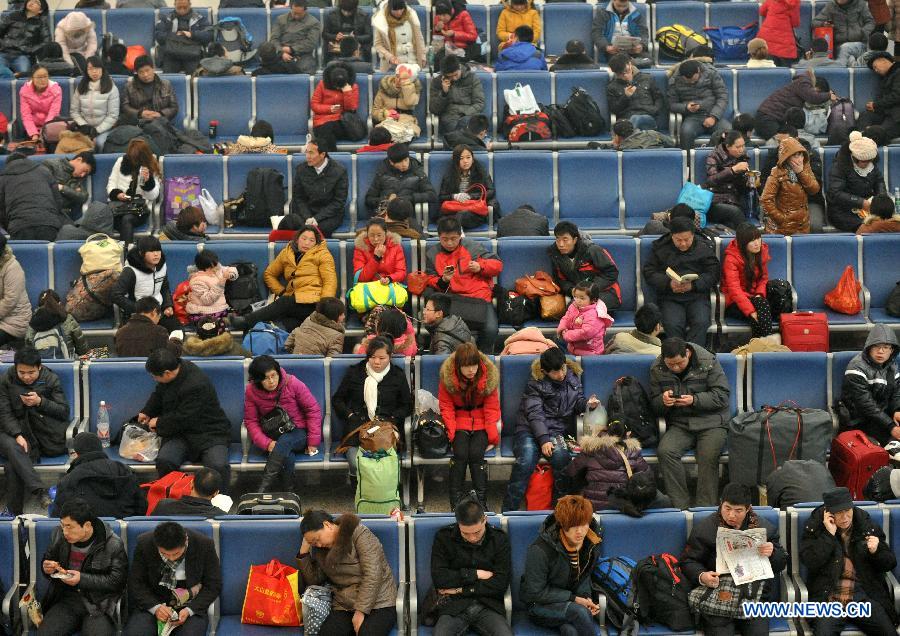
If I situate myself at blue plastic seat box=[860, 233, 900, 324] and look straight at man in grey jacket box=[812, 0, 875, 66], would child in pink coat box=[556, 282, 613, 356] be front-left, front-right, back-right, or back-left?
back-left

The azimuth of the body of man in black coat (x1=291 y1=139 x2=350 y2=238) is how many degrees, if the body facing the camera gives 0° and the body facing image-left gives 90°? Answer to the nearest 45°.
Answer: approximately 45°

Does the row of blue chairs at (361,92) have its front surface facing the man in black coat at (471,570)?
yes

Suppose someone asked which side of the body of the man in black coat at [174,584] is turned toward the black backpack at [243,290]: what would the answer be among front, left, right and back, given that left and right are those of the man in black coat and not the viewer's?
back
